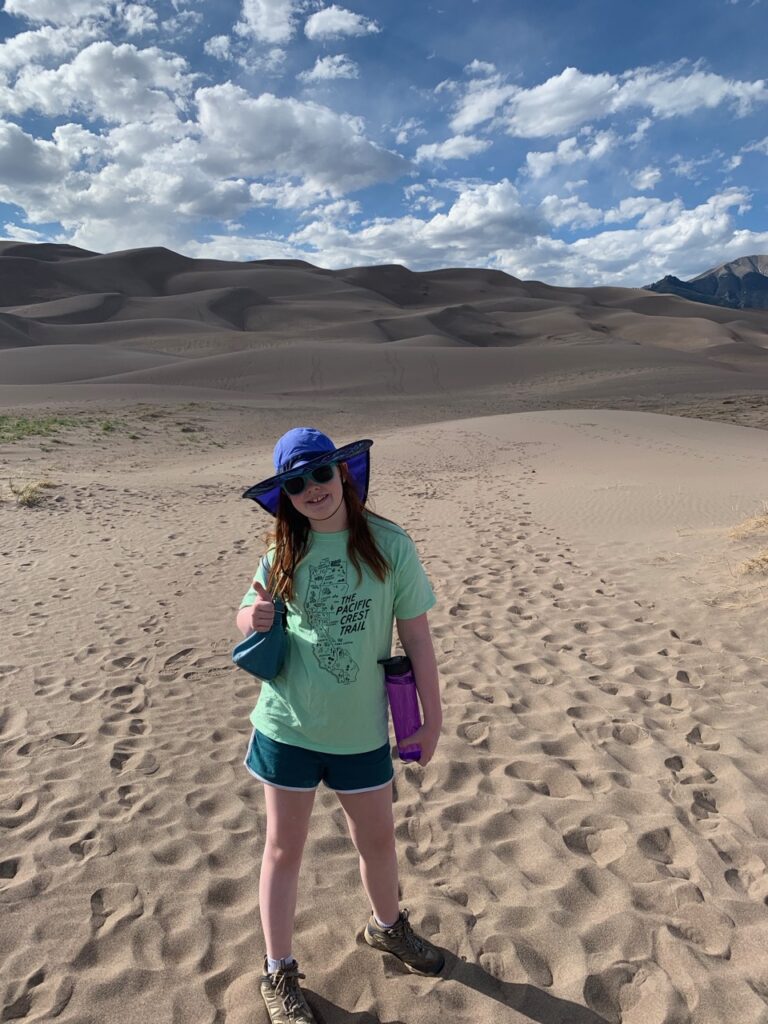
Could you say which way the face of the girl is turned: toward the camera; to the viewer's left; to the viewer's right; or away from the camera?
toward the camera

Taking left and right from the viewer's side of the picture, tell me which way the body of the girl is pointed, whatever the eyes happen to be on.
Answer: facing the viewer

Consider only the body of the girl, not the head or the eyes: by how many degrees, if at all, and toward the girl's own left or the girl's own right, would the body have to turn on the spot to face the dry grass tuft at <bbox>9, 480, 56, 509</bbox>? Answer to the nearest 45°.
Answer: approximately 135° to the girl's own right

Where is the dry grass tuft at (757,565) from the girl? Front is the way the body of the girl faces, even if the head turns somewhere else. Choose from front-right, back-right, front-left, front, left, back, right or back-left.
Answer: back-left

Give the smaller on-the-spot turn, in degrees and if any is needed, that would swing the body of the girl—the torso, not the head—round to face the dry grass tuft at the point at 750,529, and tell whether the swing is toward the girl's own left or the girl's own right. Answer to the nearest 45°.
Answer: approximately 135° to the girl's own left

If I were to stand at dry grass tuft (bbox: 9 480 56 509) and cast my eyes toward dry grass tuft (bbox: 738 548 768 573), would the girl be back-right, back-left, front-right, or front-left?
front-right

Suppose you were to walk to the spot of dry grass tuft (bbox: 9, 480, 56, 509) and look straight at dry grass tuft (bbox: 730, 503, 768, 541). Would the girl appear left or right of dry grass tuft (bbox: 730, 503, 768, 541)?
right
